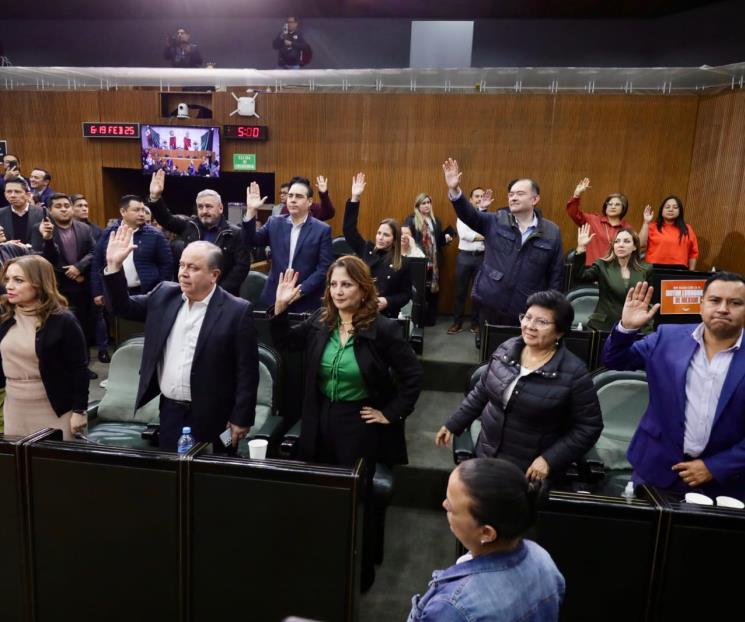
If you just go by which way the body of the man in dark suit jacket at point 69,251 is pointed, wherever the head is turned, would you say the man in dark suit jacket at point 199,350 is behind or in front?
in front

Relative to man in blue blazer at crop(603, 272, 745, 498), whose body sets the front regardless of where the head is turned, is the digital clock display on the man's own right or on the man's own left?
on the man's own right

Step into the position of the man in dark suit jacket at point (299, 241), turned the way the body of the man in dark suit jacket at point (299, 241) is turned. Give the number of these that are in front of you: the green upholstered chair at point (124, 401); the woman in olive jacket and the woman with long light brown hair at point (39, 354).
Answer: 2

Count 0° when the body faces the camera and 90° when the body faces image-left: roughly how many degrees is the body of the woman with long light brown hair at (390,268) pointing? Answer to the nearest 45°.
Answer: approximately 45°

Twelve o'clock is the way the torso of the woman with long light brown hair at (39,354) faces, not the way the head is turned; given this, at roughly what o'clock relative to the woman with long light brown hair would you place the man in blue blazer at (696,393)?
The man in blue blazer is roughly at 9 o'clock from the woman with long light brown hair.

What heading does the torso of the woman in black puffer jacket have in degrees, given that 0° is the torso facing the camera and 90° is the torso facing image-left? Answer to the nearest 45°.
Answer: approximately 45°

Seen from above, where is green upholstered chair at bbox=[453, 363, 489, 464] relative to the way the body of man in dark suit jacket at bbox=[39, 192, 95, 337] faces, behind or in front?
in front
